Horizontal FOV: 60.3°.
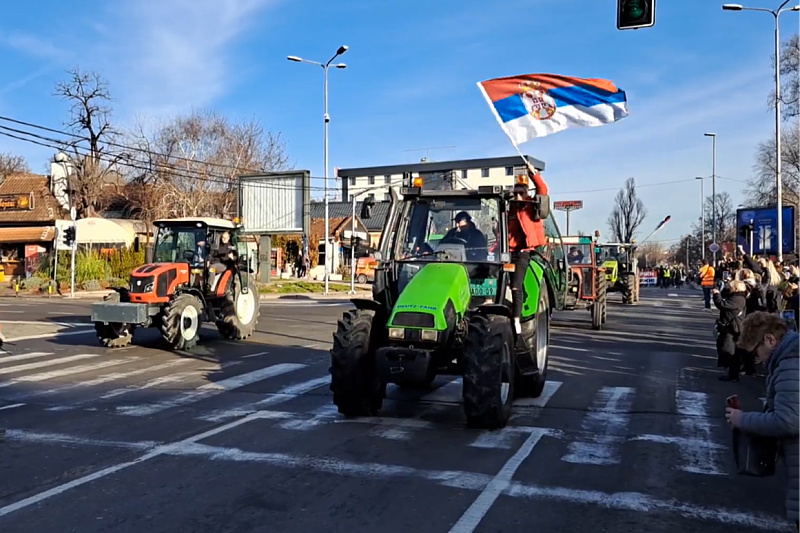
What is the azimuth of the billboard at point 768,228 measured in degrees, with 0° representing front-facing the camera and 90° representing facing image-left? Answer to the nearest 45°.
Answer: approximately 0°

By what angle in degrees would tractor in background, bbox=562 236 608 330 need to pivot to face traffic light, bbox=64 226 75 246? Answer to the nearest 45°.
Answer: approximately 90° to its right

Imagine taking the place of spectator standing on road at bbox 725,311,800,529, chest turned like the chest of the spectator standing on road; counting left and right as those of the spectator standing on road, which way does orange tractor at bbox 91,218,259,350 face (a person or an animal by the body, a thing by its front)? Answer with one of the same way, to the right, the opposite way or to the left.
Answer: to the left

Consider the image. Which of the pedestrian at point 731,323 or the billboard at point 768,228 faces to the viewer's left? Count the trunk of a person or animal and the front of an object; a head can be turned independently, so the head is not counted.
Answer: the pedestrian

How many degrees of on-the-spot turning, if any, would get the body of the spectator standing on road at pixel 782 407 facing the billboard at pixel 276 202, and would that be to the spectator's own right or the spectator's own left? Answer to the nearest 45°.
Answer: approximately 45° to the spectator's own right

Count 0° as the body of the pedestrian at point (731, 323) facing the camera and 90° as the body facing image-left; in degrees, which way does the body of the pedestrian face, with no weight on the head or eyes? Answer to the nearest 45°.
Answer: approximately 90°

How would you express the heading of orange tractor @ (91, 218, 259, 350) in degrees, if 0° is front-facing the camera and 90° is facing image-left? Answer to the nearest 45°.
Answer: approximately 45°

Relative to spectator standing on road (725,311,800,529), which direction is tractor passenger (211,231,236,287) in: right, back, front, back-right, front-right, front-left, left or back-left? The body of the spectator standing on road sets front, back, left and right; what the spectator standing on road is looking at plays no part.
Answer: front-right

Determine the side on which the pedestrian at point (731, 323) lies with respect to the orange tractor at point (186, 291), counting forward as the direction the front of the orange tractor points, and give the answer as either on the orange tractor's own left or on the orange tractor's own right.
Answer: on the orange tractor's own left

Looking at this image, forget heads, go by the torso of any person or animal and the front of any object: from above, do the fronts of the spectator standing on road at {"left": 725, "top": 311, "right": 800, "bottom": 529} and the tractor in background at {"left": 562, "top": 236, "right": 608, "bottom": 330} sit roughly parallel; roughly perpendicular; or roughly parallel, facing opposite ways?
roughly perpendicular

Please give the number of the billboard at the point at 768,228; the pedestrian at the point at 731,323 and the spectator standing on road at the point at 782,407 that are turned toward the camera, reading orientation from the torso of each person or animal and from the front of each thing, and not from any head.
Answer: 1

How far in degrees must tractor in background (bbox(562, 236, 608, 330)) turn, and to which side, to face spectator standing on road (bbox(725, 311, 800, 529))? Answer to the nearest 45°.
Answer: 0° — it already faces them

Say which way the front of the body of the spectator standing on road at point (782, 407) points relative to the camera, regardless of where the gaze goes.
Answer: to the viewer's left

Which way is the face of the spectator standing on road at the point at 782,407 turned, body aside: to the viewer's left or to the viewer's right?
to the viewer's left
